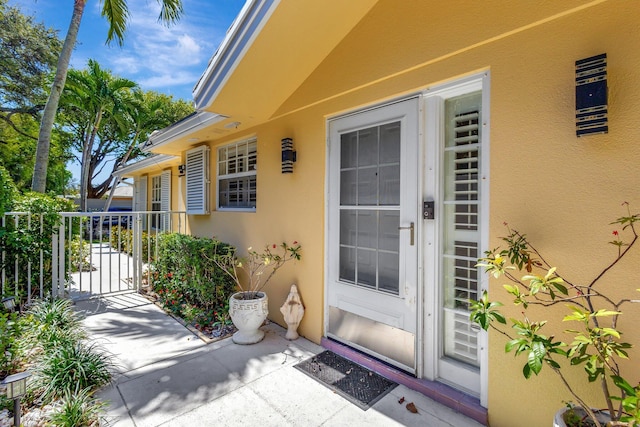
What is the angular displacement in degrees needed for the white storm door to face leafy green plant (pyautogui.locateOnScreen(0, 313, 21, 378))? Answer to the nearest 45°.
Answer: approximately 45° to its right

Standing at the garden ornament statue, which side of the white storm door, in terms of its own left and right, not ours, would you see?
right

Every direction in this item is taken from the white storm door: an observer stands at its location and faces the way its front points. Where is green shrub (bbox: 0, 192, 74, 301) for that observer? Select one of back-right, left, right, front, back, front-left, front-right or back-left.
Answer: front-right

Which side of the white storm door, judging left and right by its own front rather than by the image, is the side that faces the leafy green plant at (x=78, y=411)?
front

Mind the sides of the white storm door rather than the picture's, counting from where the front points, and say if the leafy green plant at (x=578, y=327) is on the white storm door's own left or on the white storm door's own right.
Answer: on the white storm door's own left

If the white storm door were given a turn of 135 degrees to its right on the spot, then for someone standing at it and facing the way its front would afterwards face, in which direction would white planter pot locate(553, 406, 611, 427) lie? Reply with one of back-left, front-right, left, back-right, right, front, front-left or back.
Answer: back-right

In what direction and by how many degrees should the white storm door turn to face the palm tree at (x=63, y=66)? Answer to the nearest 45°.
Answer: approximately 45° to its right

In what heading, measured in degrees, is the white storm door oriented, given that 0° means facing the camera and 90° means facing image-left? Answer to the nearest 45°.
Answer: approximately 45°

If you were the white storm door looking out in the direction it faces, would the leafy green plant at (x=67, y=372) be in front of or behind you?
in front
